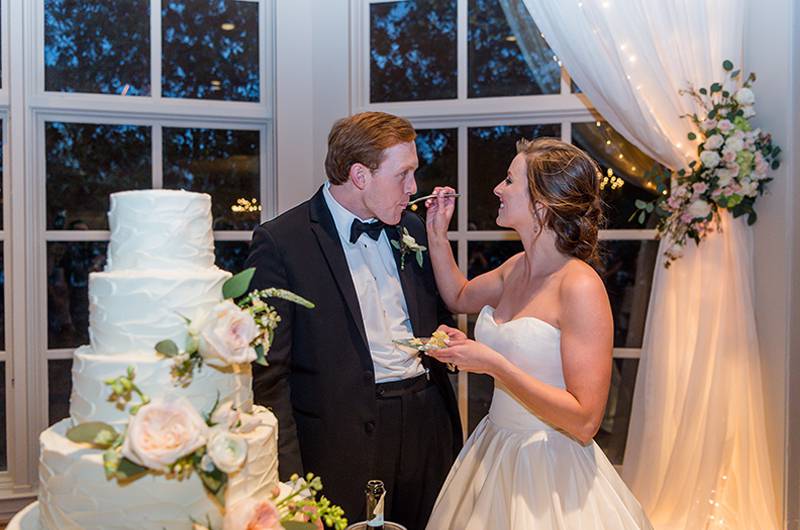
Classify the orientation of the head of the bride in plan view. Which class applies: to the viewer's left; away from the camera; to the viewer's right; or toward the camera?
to the viewer's left

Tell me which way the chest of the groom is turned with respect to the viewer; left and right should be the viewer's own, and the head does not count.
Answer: facing the viewer and to the right of the viewer

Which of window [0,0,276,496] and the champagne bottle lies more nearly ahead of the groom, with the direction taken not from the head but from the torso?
the champagne bottle

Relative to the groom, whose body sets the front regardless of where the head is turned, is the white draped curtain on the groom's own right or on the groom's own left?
on the groom's own left

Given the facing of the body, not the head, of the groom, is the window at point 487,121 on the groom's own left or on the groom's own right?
on the groom's own left

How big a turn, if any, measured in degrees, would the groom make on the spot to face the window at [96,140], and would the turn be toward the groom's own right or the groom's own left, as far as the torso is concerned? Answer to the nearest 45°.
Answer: approximately 180°

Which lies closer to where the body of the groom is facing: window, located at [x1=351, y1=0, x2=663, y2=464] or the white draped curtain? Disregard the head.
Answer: the white draped curtain

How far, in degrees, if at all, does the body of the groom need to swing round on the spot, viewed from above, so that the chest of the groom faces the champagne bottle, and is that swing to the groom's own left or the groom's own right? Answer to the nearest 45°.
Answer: approximately 45° to the groom's own right

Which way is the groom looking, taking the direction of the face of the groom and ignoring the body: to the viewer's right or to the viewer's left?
to the viewer's right
